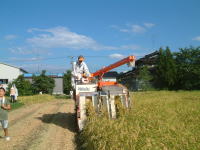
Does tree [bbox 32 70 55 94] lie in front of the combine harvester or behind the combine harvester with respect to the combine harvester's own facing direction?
behind

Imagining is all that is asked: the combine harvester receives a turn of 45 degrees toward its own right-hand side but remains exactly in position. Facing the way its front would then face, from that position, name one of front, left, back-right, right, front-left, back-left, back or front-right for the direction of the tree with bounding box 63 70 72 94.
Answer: back-right

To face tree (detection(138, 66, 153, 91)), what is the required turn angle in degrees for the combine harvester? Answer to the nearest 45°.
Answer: approximately 180°

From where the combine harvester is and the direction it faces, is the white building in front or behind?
behind

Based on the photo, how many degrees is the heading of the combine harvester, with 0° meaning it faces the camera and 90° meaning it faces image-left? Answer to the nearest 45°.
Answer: approximately 0°
